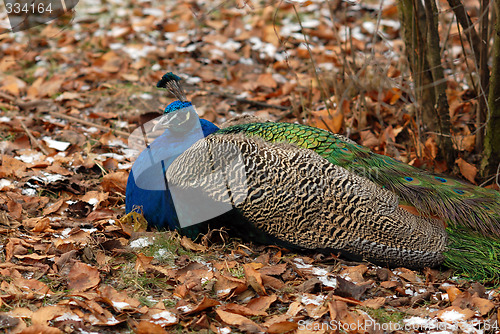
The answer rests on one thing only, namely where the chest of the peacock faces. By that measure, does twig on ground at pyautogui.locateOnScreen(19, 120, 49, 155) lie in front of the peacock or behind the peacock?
in front

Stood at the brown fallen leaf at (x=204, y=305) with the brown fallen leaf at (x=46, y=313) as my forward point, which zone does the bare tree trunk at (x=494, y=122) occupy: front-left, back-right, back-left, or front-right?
back-right

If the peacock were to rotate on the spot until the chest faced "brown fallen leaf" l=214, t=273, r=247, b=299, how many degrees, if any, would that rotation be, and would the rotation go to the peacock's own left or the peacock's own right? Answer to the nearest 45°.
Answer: approximately 45° to the peacock's own left

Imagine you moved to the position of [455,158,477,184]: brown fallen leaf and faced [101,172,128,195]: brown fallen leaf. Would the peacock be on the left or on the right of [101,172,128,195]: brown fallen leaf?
left

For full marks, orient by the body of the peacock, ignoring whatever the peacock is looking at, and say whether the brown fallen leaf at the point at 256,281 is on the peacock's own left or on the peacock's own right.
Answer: on the peacock's own left

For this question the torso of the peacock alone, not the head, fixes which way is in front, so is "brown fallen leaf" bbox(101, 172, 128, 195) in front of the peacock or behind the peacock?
in front

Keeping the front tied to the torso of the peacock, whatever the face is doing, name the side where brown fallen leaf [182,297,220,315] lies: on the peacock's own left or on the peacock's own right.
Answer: on the peacock's own left

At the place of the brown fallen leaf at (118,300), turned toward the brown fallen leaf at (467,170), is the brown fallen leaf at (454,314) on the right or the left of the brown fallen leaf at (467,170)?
right

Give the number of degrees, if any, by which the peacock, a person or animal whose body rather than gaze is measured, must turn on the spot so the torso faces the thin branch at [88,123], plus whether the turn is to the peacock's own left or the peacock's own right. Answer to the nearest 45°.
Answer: approximately 45° to the peacock's own right

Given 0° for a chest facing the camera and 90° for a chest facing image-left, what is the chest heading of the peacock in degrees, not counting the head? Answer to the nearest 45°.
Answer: approximately 90°

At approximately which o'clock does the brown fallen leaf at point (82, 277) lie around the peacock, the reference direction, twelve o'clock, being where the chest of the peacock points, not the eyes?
The brown fallen leaf is roughly at 11 o'clock from the peacock.

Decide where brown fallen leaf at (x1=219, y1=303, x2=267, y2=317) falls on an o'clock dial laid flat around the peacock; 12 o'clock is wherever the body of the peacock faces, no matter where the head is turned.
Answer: The brown fallen leaf is roughly at 10 o'clock from the peacock.
